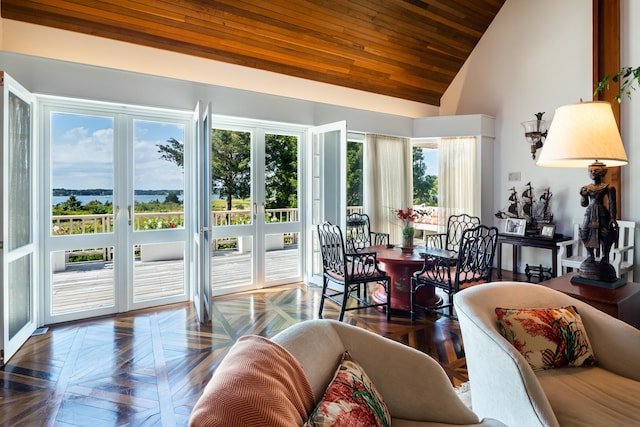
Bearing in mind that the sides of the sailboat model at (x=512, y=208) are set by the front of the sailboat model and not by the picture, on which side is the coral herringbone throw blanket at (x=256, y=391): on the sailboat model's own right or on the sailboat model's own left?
on the sailboat model's own left

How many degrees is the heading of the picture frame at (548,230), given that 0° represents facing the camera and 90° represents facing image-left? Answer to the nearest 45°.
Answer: approximately 45°

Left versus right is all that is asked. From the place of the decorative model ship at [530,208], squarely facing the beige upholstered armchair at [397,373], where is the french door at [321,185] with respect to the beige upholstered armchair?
right

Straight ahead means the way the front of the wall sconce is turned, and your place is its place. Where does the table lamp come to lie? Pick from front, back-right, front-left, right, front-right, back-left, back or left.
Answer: front-left

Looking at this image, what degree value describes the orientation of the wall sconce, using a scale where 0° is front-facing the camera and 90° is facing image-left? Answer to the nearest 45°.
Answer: approximately 45°

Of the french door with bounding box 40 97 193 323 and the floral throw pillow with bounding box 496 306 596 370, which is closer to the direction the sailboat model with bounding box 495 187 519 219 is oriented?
the french door

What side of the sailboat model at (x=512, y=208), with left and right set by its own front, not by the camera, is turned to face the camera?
left

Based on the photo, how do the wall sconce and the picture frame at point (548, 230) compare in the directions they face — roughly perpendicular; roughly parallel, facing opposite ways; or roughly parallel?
roughly parallel

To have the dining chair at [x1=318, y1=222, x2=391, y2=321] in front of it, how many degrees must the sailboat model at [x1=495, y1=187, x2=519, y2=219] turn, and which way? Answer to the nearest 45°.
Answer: approximately 45° to its left

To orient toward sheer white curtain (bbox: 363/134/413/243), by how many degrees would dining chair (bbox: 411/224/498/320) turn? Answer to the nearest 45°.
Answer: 0° — it already faces it

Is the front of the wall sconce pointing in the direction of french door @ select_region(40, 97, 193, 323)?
yes
